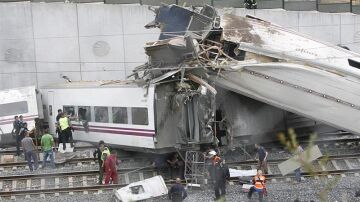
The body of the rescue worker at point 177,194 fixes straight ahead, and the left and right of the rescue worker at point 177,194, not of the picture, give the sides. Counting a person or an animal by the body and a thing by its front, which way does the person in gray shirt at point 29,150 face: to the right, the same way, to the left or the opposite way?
the same way

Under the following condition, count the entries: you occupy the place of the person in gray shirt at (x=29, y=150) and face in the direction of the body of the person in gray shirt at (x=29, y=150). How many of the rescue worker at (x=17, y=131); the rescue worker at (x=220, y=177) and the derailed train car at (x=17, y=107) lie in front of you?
2

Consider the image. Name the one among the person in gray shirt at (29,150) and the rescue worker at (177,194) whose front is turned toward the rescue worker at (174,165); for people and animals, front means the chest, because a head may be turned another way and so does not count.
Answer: the rescue worker at (177,194)

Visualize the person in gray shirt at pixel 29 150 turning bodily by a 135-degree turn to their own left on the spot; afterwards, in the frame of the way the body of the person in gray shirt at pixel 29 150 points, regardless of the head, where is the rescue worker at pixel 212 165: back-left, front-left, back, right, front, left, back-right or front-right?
left

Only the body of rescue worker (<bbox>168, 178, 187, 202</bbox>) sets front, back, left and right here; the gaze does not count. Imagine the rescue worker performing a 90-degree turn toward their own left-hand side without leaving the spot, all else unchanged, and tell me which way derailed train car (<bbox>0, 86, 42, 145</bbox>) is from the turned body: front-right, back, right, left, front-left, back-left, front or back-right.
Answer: front-right

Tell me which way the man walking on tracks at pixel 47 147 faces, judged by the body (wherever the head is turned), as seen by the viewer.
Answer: away from the camera

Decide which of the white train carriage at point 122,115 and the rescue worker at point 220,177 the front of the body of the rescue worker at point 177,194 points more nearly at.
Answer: the white train carriage

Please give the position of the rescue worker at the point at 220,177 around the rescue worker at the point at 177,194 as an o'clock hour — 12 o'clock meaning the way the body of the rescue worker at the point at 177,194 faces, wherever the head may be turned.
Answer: the rescue worker at the point at 220,177 is roughly at 2 o'clock from the rescue worker at the point at 177,194.

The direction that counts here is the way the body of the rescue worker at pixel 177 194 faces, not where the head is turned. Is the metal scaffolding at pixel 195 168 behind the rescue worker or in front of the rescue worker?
in front

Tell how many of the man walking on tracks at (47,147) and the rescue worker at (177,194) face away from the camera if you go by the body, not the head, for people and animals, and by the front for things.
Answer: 2

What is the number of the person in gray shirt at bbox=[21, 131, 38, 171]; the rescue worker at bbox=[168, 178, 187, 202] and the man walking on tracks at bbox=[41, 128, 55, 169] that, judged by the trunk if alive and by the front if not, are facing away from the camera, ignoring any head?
3

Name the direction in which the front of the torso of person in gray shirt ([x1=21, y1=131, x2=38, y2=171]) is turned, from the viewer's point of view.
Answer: away from the camera

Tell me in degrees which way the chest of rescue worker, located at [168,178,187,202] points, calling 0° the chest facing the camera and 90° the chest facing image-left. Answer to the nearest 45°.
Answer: approximately 180°

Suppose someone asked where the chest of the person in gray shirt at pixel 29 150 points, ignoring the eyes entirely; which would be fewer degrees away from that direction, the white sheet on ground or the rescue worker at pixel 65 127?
the rescue worker
